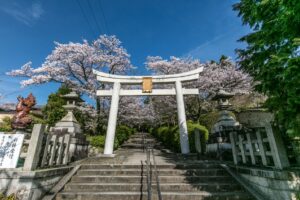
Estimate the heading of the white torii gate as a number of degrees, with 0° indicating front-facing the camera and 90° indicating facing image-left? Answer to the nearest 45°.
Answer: approximately 0°

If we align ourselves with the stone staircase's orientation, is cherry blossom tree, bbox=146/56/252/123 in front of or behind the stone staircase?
behind

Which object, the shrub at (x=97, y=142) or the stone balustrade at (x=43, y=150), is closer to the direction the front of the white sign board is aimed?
the stone balustrade

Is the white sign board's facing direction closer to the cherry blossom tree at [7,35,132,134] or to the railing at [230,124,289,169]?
the railing

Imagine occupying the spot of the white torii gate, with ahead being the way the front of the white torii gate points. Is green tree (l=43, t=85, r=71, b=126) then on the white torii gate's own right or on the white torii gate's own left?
on the white torii gate's own right

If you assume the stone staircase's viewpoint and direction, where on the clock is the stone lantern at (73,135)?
The stone lantern is roughly at 4 o'clock from the stone staircase.

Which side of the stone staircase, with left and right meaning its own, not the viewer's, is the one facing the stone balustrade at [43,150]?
right

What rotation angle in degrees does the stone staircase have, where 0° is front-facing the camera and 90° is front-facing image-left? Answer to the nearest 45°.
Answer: approximately 0°

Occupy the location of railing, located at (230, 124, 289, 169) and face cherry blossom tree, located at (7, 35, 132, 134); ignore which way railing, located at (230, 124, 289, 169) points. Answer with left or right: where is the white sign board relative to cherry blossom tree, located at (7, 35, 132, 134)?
left
